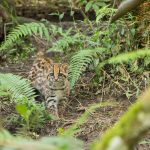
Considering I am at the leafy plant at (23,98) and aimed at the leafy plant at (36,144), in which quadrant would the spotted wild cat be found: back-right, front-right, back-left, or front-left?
back-left

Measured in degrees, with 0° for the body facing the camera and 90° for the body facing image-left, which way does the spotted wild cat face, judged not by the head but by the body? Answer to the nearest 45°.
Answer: approximately 315°

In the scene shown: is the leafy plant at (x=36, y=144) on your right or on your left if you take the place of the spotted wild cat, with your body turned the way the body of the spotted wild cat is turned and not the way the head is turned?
on your right

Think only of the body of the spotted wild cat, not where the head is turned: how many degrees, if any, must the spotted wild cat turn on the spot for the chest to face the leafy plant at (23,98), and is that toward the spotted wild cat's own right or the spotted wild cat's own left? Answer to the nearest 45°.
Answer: approximately 90° to the spotted wild cat's own right

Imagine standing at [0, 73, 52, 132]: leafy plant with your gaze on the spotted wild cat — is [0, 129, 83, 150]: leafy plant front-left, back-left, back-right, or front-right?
back-right
